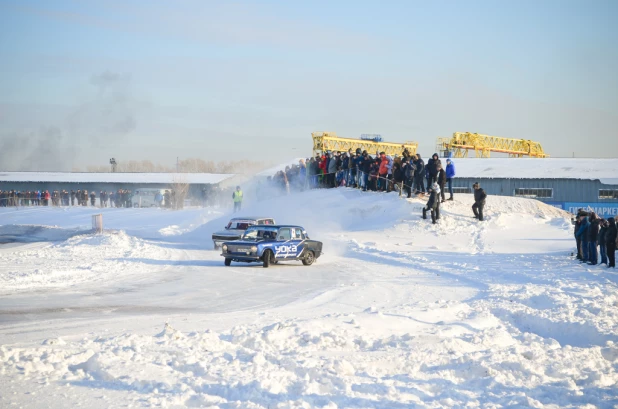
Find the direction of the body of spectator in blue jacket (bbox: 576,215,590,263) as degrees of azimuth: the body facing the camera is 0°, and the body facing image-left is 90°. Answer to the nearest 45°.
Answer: approximately 90°

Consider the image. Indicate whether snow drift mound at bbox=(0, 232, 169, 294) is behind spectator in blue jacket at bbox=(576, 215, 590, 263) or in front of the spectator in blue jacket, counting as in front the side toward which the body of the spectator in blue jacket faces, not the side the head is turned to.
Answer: in front

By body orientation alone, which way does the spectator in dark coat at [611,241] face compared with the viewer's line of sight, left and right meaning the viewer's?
facing to the left of the viewer

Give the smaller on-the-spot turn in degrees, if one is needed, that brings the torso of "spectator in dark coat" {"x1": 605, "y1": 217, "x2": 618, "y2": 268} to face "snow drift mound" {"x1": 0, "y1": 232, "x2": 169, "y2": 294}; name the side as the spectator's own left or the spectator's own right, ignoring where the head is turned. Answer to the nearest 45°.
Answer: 0° — they already face it

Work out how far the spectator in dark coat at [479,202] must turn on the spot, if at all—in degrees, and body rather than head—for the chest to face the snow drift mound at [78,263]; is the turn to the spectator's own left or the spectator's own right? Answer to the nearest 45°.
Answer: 0° — they already face it

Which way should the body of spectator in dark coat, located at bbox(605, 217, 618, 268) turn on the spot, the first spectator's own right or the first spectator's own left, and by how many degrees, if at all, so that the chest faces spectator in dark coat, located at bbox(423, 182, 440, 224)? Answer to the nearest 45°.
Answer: approximately 45° to the first spectator's own right

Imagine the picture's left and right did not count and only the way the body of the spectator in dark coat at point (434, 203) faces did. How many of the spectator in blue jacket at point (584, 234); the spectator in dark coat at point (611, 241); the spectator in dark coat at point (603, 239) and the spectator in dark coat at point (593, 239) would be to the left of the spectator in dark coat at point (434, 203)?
4

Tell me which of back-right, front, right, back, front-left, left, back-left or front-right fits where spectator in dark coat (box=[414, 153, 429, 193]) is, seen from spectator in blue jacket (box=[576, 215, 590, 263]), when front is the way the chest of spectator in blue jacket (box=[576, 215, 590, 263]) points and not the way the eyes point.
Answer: front-right

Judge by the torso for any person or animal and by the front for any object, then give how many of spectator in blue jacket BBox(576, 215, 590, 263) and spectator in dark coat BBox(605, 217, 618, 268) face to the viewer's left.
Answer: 2

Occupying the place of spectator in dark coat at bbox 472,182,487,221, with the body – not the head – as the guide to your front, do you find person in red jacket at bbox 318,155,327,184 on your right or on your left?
on your right

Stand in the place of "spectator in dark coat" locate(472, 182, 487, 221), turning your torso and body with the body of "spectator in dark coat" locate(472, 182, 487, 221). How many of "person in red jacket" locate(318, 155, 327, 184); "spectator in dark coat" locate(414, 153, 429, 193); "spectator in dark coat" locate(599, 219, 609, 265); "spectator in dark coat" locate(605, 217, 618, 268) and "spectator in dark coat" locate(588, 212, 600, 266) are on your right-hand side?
2

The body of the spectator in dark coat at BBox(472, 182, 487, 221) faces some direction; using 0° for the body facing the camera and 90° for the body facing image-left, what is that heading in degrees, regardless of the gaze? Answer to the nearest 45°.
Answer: approximately 45°
